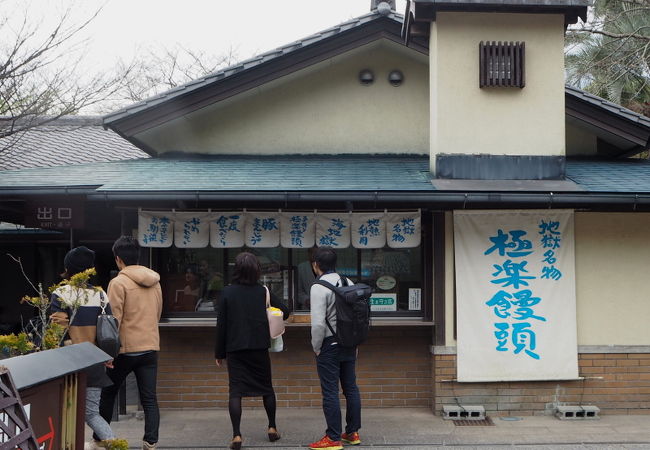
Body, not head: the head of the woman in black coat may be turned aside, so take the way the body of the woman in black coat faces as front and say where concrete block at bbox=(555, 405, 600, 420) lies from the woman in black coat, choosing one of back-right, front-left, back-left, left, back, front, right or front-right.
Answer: right

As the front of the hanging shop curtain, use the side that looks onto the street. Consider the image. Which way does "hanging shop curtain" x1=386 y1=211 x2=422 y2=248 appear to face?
toward the camera

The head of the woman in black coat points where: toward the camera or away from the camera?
away from the camera

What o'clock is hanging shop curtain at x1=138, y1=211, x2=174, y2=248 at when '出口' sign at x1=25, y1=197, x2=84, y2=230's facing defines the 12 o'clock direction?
The hanging shop curtain is roughly at 10 o'clock from the '出口' sign.

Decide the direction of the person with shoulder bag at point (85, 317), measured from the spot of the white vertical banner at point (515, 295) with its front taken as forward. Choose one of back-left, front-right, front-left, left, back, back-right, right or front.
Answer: front-right

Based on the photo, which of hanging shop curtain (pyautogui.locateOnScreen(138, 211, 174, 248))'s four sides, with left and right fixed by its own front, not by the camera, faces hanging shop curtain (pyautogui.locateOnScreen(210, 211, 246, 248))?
left

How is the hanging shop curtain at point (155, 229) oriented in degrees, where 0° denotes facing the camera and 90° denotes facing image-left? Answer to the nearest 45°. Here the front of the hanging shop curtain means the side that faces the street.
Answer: approximately 0°

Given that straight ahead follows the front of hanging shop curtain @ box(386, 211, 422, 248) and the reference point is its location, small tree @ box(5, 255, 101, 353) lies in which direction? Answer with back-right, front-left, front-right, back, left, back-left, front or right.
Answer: front-right

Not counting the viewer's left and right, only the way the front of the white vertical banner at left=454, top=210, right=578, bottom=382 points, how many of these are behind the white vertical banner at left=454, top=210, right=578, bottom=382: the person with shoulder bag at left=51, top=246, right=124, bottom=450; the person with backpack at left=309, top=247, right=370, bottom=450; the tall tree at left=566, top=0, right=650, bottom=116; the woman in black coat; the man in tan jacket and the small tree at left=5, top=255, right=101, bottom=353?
1

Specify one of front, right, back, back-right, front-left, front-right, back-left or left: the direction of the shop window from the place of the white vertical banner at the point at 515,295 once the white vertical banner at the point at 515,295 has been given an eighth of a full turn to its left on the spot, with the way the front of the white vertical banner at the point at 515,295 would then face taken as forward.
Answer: back-right

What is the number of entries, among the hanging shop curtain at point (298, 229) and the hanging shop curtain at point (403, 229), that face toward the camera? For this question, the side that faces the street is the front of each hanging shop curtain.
2

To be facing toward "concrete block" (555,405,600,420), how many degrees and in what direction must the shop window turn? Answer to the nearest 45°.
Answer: approximately 90° to its left

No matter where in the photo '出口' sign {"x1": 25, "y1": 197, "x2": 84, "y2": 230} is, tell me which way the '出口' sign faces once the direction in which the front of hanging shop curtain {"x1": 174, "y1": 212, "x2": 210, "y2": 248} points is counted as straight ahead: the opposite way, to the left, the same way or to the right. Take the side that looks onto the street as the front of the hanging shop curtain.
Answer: the same way

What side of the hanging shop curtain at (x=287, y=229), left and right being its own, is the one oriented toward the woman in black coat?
front

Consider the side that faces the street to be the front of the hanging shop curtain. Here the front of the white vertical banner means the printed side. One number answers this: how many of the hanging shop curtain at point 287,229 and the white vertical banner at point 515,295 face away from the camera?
0

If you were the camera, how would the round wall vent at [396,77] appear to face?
facing the viewer

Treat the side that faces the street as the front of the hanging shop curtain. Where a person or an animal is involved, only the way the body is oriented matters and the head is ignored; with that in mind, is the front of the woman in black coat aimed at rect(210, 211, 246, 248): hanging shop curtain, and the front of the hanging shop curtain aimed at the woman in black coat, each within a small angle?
yes

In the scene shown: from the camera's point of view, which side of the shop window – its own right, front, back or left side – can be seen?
front

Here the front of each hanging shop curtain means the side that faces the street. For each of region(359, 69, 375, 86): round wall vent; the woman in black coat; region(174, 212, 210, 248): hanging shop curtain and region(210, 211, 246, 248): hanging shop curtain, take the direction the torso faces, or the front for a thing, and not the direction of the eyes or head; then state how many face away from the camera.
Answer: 1

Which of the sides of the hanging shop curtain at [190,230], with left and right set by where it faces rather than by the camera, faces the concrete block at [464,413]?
left

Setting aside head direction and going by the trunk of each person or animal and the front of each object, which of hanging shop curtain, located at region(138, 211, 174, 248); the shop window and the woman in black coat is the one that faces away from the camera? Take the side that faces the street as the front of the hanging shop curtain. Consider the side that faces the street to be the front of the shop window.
the woman in black coat
